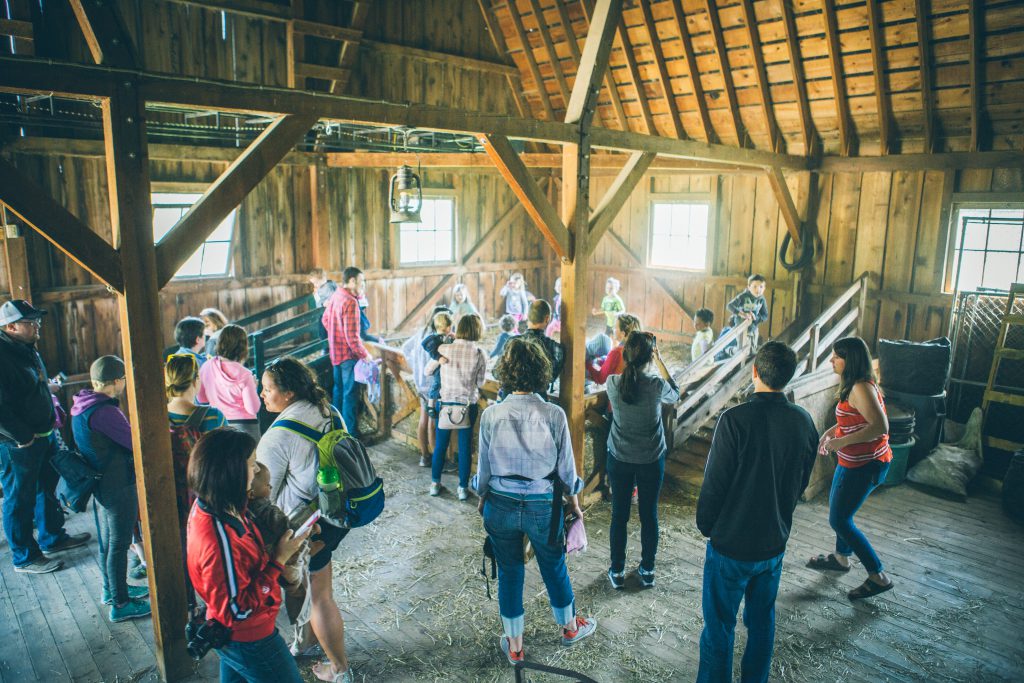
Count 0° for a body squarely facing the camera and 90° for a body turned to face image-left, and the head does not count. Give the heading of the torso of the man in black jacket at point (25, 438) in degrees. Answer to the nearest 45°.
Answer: approximately 270°

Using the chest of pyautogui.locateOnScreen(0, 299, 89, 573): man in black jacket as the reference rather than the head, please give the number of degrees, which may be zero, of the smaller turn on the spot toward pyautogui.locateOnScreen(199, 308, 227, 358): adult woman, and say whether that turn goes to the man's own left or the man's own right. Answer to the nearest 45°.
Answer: approximately 45° to the man's own left

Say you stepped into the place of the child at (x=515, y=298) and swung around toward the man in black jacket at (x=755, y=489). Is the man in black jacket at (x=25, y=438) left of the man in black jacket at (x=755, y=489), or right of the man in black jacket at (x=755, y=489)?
right

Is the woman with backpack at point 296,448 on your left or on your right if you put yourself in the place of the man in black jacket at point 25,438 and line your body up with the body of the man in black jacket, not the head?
on your right

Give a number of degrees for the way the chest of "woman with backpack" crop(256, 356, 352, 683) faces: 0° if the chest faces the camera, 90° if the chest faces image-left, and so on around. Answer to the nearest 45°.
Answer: approximately 90°

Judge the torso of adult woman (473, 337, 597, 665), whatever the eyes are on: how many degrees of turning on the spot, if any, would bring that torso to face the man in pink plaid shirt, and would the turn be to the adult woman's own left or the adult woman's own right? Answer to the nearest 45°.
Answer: approximately 45° to the adult woman's own left

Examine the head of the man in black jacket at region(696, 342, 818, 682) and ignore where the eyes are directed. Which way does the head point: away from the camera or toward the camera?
away from the camera

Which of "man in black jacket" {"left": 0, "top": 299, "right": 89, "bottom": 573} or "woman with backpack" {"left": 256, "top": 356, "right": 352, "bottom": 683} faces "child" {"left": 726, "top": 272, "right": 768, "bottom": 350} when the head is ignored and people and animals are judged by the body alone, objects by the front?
the man in black jacket

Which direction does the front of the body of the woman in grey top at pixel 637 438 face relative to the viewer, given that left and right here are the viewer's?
facing away from the viewer

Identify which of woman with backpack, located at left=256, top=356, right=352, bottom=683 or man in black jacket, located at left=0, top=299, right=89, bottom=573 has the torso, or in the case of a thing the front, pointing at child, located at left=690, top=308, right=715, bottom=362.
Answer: the man in black jacket
